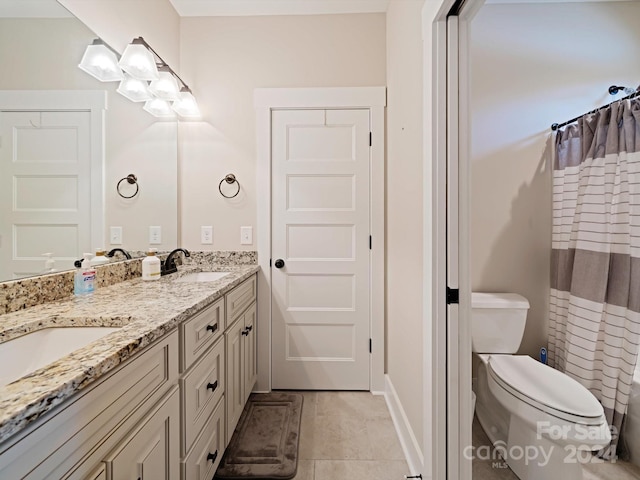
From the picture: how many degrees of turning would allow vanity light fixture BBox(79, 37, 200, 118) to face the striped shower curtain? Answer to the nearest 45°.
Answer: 0° — it already faces it

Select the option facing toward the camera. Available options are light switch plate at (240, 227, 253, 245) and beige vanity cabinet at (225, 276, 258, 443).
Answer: the light switch plate

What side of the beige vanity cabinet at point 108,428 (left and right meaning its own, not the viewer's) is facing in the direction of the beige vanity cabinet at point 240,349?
left

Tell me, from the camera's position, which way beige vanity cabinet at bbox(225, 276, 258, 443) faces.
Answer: facing to the right of the viewer

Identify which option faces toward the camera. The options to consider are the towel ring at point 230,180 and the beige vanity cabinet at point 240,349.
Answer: the towel ring

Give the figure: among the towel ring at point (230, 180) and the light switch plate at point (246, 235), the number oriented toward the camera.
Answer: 2

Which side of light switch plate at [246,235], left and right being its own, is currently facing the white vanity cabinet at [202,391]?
front

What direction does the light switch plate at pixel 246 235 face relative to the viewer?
toward the camera

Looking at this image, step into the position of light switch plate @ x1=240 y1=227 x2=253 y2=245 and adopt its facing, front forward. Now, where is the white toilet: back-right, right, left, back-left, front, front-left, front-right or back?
front-left

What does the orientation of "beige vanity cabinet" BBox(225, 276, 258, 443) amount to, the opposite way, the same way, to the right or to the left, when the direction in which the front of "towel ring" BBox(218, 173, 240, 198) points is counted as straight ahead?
to the left

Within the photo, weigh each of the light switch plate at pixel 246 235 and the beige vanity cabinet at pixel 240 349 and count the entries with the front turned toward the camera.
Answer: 1

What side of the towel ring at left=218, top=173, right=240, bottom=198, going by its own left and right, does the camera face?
front

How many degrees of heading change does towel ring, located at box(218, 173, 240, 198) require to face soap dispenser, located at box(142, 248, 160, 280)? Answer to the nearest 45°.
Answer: approximately 45° to its right
